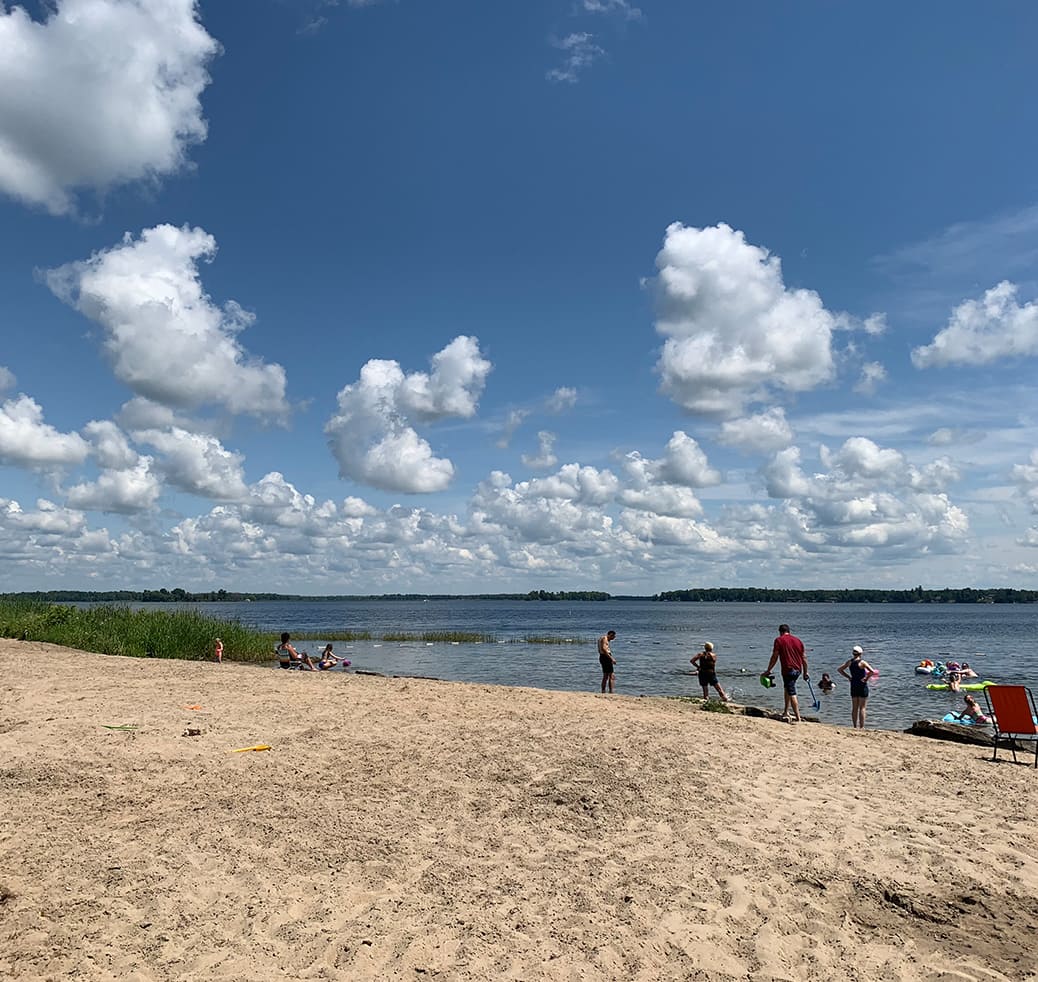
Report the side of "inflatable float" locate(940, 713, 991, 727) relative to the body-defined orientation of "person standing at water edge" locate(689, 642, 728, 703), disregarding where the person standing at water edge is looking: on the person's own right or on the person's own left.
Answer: on the person's own right

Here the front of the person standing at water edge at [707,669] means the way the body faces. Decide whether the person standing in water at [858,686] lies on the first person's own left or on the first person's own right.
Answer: on the first person's own right

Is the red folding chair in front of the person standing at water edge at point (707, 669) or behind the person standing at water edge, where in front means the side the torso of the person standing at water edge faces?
behind

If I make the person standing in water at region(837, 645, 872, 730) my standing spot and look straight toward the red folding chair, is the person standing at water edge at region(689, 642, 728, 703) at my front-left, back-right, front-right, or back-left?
back-right

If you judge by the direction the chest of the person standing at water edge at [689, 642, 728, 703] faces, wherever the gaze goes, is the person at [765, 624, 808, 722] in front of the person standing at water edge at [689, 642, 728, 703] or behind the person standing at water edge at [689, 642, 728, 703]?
behind

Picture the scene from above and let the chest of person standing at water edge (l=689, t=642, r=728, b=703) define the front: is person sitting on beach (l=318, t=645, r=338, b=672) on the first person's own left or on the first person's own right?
on the first person's own left

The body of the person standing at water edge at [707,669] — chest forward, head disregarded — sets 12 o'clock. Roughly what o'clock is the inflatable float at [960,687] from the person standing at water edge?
The inflatable float is roughly at 1 o'clock from the person standing at water edge.

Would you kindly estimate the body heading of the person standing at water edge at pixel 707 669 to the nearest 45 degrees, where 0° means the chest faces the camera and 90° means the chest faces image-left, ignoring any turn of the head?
approximately 180°

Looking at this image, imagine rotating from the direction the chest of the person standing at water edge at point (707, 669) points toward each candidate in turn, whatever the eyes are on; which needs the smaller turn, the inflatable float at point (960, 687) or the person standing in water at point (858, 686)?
the inflatable float

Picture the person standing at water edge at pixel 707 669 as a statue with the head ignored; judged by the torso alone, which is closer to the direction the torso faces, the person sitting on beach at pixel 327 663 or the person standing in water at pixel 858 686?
the person sitting on beach

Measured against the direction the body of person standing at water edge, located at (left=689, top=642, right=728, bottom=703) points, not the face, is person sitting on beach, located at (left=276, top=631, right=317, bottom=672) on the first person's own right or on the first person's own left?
on the first person's own left
